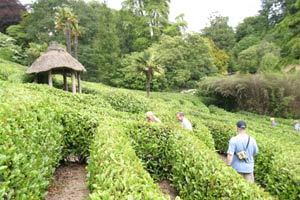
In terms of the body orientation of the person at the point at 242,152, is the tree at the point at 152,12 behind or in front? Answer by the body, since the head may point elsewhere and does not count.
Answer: in front

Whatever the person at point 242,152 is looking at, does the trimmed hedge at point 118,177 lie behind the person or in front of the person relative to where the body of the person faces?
behind

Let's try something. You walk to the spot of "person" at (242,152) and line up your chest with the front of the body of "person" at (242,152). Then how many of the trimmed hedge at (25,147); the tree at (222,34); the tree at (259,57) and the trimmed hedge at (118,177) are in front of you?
2

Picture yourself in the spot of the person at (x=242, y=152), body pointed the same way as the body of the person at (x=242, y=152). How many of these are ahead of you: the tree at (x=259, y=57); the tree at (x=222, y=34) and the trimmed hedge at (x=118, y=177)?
2

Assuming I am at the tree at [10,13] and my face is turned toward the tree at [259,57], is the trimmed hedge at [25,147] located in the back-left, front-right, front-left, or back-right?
front-right

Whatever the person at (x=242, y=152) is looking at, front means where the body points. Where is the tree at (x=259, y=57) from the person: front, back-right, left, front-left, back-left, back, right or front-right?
front

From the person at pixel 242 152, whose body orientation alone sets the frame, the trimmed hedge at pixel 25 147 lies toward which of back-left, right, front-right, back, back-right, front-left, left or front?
back-left

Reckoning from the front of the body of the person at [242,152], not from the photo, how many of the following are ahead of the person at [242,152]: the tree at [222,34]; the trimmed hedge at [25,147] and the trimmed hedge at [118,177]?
1

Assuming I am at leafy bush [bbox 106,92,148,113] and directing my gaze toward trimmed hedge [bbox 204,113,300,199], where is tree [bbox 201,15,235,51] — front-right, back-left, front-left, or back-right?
back-left

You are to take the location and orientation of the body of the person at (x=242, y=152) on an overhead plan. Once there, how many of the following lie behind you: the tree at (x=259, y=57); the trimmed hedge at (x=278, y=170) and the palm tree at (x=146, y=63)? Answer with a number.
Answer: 0

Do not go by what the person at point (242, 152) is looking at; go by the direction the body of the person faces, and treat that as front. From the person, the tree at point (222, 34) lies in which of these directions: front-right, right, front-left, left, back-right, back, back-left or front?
front

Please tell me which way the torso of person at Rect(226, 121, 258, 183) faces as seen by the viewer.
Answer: away from the camera
